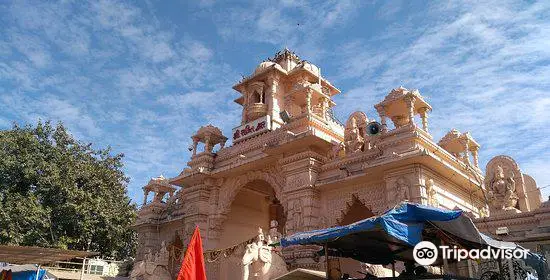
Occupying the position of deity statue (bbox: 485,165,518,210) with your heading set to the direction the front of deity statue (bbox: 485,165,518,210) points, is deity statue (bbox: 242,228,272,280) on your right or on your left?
on your right

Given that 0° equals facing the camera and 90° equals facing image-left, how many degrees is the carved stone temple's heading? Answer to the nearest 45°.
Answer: approximately 45°

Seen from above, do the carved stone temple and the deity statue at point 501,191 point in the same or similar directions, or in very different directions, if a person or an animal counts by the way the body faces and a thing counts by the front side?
same or similar directions

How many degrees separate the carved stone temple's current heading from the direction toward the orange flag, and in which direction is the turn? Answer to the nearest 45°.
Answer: approximately 45° to its left

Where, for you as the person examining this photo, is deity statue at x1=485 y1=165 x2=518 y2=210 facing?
facing the viewer

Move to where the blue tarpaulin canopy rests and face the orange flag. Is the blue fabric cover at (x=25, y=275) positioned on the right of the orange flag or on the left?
right

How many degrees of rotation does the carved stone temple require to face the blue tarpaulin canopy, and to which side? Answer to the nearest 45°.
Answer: approximately 45° to its left

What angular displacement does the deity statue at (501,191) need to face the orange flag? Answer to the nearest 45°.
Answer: approximately 45° to its right

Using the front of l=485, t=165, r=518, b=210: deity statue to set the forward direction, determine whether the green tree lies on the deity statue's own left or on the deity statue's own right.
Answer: on the deity statue's own right
